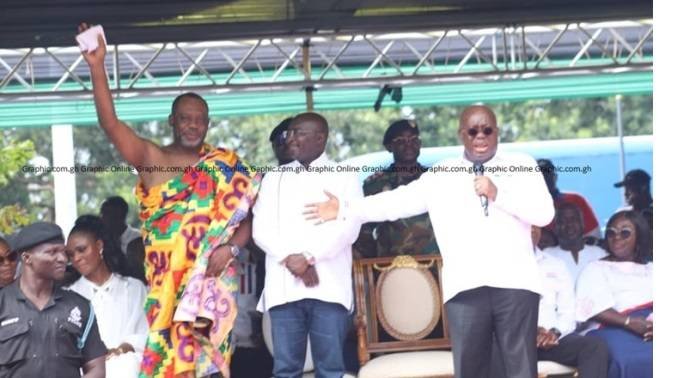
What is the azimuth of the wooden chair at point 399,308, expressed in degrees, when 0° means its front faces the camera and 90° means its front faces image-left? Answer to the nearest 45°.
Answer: approximately 0°

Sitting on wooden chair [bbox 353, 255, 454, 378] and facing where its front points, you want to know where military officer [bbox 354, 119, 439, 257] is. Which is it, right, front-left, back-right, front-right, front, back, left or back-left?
back

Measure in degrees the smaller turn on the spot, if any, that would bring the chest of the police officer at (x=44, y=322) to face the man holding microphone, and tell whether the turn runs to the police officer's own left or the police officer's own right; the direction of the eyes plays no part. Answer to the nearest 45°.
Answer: approximately 90° to the police officer's own left
